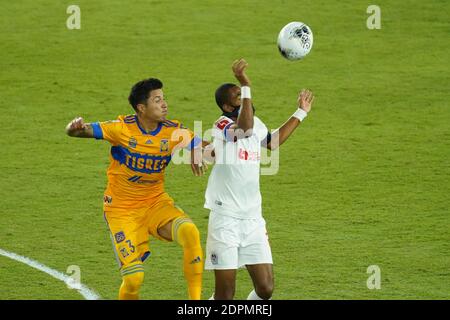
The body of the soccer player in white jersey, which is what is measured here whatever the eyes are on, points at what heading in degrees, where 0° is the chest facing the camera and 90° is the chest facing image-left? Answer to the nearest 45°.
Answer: approximately 315°

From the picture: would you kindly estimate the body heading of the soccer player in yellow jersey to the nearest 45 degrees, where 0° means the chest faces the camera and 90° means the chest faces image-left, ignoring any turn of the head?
approximately 315°

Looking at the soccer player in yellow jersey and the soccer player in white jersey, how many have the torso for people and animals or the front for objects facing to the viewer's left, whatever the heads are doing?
0

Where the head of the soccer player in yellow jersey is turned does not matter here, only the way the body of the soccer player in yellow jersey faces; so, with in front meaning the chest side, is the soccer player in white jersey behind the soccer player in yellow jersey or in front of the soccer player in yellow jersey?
in front

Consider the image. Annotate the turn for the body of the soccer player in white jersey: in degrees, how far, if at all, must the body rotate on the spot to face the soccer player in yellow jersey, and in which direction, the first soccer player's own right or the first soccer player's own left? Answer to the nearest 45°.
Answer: approximately 135° to the first soccer player's own right
